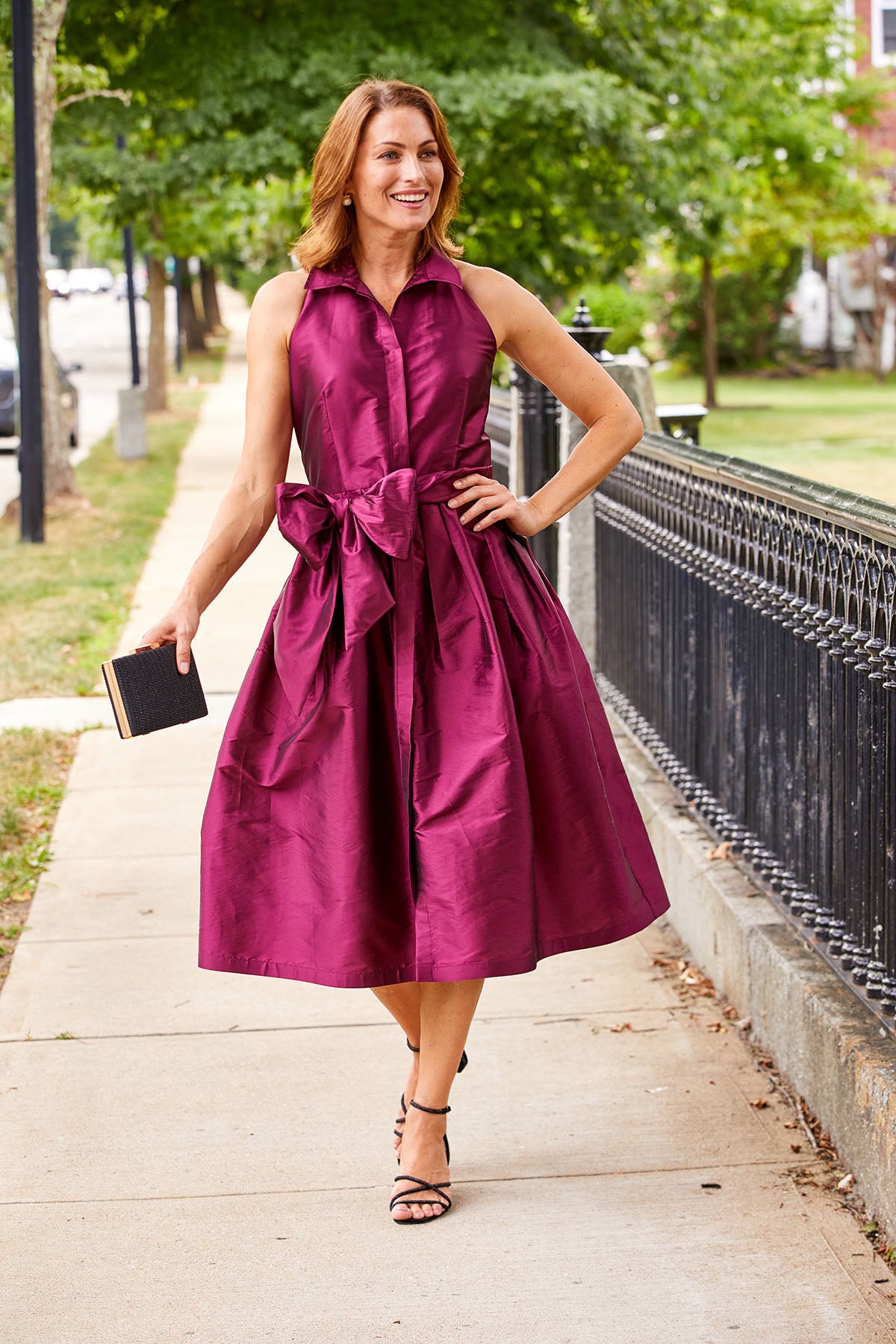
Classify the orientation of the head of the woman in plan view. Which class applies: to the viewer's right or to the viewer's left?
to the viewer's right

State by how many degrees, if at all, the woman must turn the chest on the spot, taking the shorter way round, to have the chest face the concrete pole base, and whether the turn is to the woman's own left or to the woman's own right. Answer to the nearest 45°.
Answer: approximately 180°

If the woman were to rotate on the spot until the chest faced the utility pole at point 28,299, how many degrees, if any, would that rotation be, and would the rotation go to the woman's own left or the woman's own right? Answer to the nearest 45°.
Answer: approximately 180°

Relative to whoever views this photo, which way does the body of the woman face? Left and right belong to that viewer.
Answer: facing the viewer
